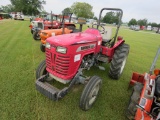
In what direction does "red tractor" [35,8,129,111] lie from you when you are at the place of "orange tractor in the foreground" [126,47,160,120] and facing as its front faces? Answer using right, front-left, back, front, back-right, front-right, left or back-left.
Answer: front-right

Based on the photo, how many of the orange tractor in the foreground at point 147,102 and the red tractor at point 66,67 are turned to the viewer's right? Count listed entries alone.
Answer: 0

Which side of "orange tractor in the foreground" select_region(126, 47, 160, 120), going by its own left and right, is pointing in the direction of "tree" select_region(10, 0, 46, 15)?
right

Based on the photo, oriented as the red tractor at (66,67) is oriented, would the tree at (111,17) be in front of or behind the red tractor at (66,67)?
behind

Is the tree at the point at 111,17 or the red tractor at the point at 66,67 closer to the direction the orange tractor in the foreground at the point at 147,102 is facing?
the red tractor

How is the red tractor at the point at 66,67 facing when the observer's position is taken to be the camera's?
facing the viewer and to the left of the viewer

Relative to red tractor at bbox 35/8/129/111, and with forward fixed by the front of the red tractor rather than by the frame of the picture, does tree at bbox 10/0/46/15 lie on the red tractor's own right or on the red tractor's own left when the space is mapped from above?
on the red tractor's own right

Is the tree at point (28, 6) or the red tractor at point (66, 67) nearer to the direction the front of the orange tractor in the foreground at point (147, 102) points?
the red tractor
